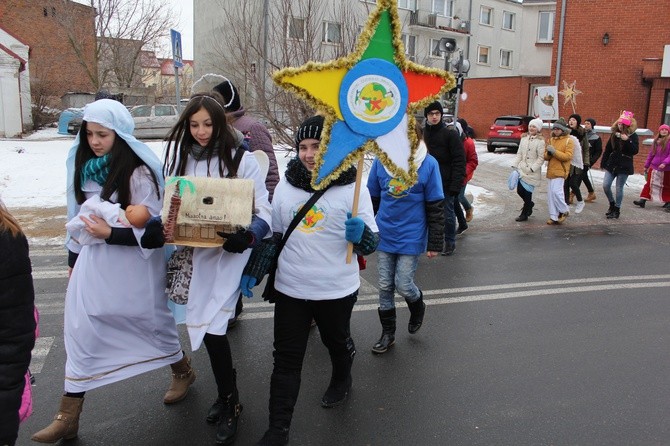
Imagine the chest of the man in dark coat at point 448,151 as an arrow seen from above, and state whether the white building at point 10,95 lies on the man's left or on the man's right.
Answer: on the man's right

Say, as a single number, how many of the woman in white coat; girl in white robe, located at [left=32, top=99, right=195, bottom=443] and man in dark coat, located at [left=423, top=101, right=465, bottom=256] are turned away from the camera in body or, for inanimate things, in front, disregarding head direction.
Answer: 0

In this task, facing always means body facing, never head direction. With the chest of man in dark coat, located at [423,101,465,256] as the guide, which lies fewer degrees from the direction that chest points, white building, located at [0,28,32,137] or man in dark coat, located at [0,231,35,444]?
the man in dark coat

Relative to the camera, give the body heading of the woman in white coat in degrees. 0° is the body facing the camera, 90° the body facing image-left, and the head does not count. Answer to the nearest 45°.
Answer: approximately 45°

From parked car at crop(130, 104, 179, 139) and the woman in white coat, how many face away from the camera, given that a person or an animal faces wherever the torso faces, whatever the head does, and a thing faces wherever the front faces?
0

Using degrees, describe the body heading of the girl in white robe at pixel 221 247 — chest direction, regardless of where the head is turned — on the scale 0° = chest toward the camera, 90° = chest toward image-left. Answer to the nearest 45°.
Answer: approximately 45°

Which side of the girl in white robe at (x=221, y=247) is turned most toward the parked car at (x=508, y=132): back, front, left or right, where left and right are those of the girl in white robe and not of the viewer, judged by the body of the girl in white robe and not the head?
back

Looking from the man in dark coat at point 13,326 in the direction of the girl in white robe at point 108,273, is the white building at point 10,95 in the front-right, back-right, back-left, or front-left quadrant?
front-left

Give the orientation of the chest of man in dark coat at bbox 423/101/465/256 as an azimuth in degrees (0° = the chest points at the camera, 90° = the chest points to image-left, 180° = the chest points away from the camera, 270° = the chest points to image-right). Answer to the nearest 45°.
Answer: approximately 45°

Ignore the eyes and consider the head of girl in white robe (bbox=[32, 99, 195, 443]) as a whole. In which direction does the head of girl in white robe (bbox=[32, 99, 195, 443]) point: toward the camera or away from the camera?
toward the camera

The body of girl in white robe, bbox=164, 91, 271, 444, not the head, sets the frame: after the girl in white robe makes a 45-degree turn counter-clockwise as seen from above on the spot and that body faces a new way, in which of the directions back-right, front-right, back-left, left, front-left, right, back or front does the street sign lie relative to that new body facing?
back

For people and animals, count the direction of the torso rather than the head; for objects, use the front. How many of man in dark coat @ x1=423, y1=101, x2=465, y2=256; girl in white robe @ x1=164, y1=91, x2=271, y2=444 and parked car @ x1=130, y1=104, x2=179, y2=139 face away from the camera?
0
